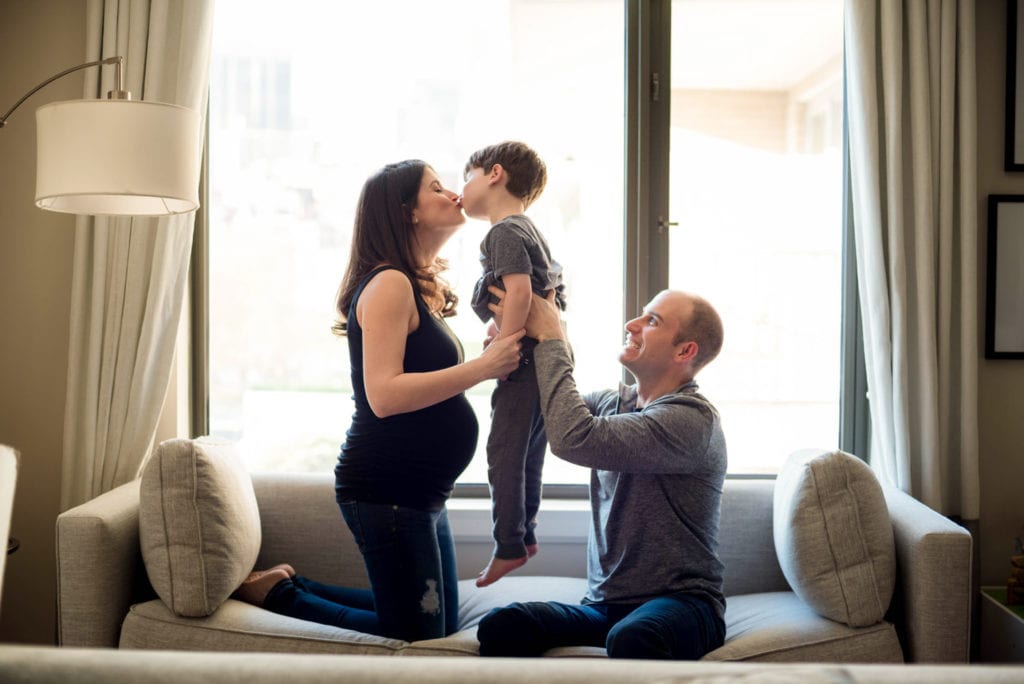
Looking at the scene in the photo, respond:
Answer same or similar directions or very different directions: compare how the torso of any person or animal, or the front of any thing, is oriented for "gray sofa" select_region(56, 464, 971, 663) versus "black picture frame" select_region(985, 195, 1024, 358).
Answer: same or similar directions

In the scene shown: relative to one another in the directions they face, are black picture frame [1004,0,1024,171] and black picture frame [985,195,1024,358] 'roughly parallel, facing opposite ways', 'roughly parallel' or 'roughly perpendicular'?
roughly parallel

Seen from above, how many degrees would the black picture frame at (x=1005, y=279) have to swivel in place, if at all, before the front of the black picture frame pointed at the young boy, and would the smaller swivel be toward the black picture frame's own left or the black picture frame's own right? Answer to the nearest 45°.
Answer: approximately 45° to the black picture frame's own right

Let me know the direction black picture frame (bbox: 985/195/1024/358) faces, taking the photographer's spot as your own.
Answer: facing the viewer

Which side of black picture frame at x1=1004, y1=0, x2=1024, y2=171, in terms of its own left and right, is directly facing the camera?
front

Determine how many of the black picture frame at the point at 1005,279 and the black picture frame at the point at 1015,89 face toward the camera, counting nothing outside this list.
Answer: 2

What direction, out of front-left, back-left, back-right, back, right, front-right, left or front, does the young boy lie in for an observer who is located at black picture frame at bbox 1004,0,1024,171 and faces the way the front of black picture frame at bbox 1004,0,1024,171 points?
front-right

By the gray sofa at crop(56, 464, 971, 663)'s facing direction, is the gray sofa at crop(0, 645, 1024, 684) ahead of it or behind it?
ahead

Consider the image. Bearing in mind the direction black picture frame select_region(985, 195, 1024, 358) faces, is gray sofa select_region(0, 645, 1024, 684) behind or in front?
in front

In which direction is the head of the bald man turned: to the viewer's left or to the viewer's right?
to the viewer's left

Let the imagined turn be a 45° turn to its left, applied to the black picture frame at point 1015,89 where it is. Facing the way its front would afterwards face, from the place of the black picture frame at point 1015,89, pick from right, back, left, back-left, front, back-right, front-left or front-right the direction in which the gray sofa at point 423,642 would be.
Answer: right

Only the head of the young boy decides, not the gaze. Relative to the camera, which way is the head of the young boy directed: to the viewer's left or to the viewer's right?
to the viewer's left

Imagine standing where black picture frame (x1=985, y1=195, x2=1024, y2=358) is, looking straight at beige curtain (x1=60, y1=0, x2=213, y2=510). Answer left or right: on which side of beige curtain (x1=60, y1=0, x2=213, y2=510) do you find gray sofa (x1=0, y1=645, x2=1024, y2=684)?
left

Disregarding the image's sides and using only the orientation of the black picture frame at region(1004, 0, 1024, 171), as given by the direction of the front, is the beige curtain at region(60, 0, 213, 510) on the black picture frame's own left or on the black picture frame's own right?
on the black picture frame's own right

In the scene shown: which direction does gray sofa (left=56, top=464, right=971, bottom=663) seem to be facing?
toward the camera
